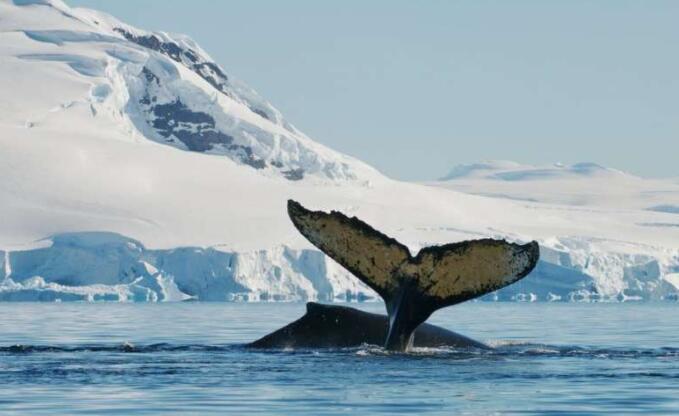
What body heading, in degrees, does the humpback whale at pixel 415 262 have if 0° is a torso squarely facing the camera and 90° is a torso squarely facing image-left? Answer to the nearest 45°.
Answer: approximately 180°
